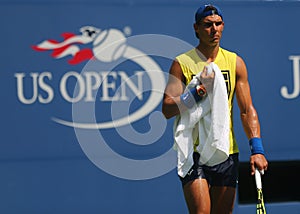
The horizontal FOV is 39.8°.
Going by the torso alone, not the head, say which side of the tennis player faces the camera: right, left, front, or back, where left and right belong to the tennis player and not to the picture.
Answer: front
